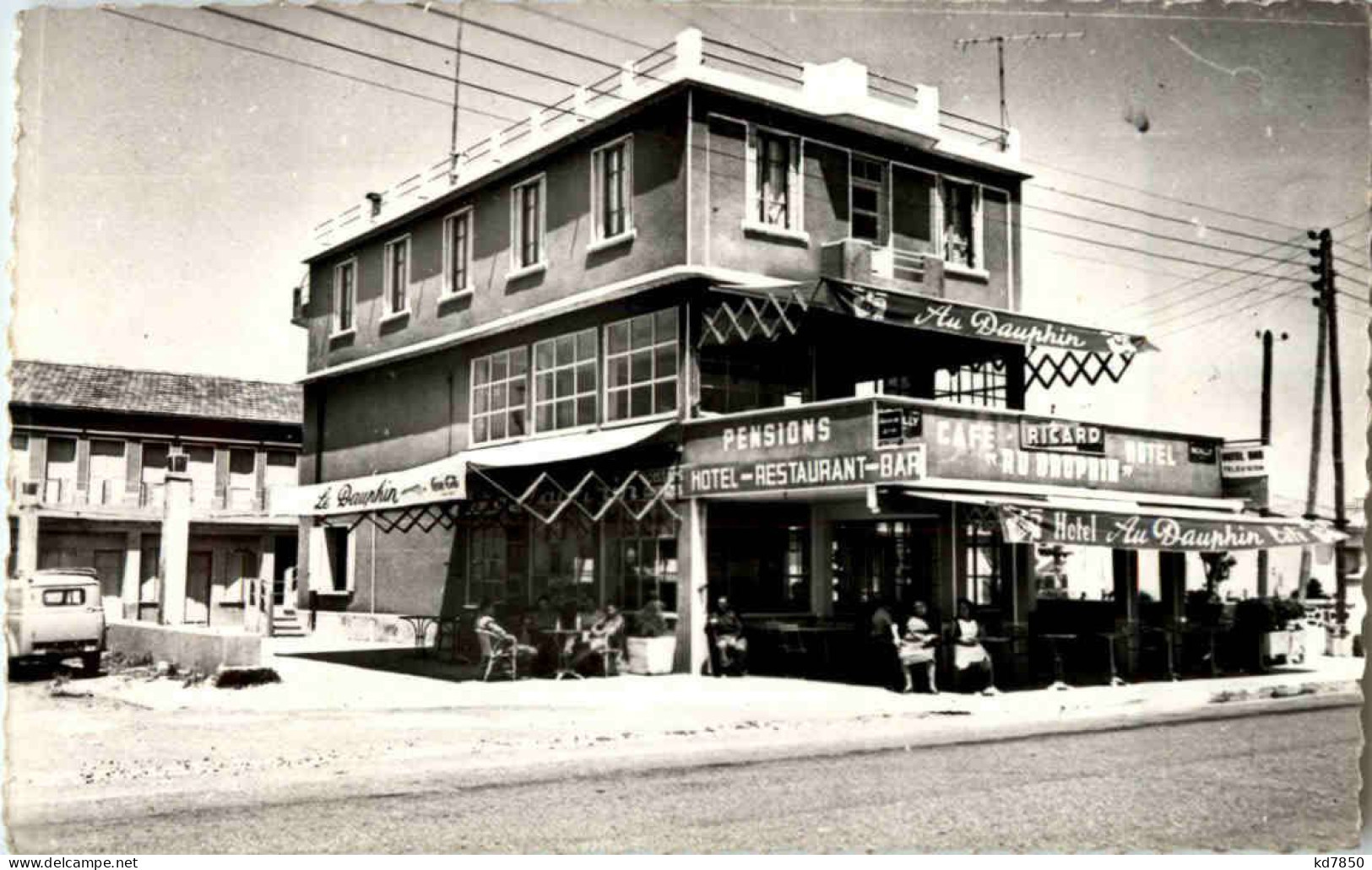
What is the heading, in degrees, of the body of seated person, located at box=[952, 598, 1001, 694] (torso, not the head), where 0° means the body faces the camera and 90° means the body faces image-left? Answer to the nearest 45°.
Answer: approximately 315°

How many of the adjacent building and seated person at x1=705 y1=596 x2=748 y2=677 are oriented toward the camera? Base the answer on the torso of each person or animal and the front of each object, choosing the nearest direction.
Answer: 2

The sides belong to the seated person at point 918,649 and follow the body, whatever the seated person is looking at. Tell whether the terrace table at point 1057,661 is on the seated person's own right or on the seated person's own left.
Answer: on the seated person's own left

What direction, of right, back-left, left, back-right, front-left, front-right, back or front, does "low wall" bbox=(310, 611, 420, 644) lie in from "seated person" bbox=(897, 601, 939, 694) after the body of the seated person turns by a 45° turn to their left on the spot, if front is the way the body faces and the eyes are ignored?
back

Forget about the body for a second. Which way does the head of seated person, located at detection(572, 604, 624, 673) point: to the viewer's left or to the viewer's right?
to the viewer's left
